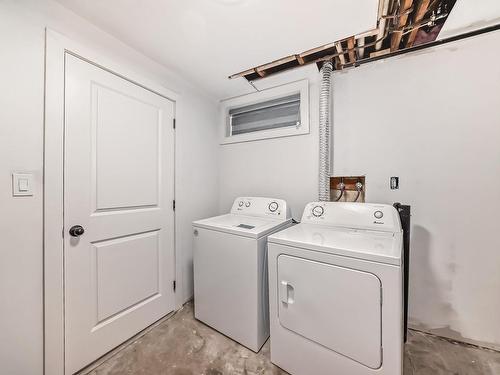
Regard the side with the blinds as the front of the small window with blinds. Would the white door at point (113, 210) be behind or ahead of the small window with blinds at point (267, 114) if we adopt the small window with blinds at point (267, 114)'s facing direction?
ahead

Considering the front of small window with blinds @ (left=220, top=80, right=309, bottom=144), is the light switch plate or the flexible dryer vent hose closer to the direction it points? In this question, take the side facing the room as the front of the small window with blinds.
the light switch plate

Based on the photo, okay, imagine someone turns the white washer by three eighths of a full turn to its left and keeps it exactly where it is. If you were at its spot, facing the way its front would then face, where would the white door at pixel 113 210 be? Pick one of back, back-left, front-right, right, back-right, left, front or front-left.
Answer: back

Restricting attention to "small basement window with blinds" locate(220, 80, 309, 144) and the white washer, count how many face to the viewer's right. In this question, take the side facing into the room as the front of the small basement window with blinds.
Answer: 0

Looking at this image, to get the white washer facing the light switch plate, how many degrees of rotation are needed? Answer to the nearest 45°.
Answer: approximately 45° to its right

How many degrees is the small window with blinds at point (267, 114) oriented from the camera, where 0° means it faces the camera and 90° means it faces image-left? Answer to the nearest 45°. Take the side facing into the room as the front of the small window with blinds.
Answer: approximately 45°
